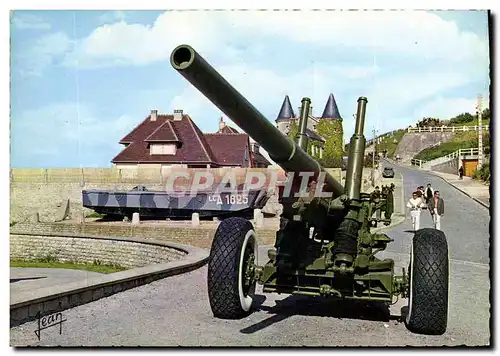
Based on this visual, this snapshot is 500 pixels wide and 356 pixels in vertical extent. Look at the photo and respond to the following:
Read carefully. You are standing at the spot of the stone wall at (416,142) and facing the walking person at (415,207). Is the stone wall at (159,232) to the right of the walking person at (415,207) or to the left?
right

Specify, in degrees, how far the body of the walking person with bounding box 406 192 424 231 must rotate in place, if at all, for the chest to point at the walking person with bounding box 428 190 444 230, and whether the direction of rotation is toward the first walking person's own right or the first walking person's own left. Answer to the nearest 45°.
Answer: approximately 45° to the first walking person's own left

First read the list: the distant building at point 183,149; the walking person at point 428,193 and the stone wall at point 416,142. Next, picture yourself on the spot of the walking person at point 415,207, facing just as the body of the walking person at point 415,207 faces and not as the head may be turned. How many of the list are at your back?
2

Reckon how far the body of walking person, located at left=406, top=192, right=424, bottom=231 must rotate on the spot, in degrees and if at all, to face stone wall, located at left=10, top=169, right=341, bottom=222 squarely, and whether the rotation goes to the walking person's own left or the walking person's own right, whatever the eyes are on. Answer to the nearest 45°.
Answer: approximately 45° to the walking person's own right
